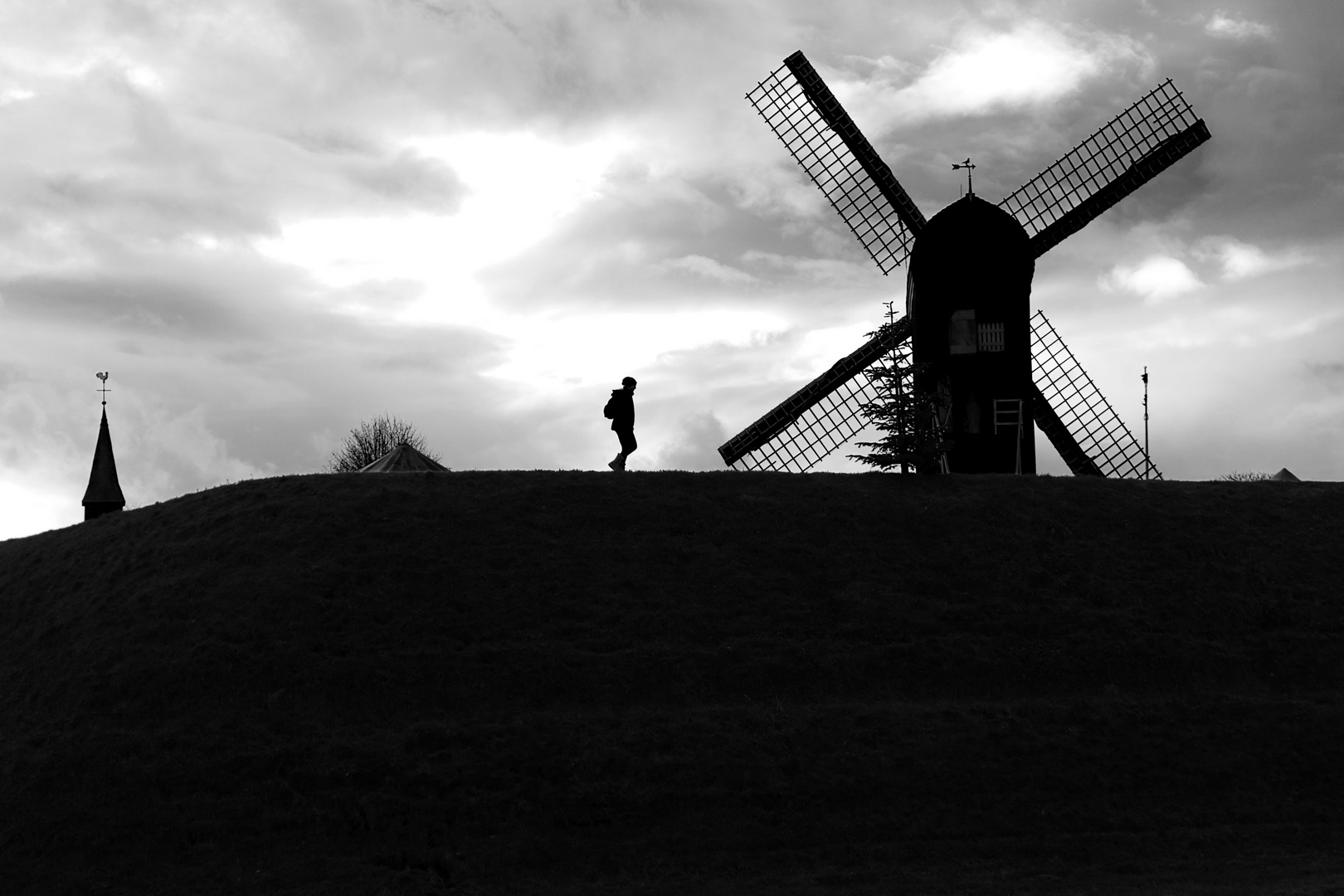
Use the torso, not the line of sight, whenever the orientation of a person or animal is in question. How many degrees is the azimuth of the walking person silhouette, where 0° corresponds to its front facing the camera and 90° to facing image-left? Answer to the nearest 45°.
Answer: approximately 270°

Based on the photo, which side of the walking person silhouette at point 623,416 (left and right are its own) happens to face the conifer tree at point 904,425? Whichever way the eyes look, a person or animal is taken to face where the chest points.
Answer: front
